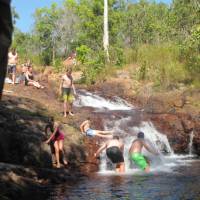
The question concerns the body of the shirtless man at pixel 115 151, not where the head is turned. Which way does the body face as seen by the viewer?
away from the camera

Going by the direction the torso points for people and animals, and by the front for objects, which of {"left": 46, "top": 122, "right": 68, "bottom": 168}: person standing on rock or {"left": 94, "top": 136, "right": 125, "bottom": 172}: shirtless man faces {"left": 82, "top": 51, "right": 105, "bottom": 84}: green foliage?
the shirtless man

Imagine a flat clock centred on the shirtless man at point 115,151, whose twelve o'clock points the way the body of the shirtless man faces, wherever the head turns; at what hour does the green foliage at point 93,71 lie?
The green foliage is roughly at 12 o'clock from the shirtless man.

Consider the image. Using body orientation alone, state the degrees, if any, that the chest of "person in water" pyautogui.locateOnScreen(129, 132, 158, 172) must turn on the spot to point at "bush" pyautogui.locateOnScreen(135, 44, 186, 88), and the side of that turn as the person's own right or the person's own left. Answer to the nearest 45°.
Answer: approximately 45° to the person's own left

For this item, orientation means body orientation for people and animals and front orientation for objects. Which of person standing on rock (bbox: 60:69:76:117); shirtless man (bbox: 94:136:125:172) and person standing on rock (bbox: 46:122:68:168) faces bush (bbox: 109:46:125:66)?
the shirtless man

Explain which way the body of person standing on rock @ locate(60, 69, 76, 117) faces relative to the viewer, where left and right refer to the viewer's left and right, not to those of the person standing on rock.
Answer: facing the viewer and to the right of the viewer

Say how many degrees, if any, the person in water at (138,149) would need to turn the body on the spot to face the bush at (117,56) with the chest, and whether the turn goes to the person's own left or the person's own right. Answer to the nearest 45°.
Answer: approximately 45° to the person's own left

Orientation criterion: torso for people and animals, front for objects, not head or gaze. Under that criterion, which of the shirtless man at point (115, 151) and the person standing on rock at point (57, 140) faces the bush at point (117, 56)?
the shirtless man

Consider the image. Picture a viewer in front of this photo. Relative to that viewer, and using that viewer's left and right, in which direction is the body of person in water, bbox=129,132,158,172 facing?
facing away from the viewer and to the right of the viewer

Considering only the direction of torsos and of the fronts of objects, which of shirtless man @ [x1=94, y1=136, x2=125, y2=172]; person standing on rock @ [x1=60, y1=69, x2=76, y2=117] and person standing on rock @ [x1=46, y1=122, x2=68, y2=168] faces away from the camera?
the shirtless man
